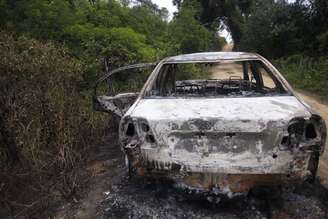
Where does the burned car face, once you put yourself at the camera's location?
facing away from the viewer
